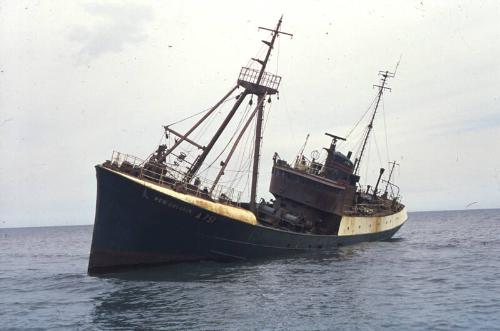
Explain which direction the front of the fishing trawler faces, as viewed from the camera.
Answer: facing the viewer and to the left of the viewer
